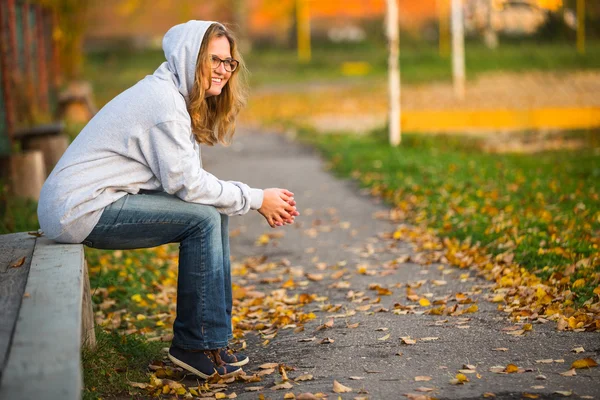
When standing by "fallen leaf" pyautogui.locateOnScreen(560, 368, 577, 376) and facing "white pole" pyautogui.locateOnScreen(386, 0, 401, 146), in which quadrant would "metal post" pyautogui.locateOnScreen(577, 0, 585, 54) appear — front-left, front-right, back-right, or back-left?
front-right

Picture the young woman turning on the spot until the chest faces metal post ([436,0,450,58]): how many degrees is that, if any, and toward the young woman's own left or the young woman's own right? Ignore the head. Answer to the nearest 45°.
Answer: approximately 90° to the young woman's own left

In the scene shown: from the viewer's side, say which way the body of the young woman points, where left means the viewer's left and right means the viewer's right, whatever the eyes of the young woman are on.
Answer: facing to the right of the viewer

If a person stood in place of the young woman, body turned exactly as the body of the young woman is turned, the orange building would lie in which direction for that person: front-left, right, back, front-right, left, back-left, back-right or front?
left

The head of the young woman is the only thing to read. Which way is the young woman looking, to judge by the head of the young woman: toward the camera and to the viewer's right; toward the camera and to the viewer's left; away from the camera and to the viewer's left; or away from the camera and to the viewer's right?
toward the camera and to the viewer's right

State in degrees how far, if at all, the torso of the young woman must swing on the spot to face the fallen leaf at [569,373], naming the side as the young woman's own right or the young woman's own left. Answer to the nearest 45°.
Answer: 0° — they already face it

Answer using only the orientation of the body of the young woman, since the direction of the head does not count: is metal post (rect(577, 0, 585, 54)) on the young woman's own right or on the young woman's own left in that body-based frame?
on the young woman's own left

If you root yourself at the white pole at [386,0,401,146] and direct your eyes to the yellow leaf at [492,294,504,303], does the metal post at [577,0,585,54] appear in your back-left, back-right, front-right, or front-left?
back-left

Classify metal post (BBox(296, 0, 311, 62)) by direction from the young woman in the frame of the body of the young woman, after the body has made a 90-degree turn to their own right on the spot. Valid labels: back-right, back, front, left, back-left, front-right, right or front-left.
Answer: back

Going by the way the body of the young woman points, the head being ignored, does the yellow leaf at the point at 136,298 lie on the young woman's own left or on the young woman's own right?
on the young woman's own left

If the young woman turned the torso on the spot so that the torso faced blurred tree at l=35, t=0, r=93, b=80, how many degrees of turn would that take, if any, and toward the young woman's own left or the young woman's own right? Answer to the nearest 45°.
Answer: approximately 90° to the young woman's own left

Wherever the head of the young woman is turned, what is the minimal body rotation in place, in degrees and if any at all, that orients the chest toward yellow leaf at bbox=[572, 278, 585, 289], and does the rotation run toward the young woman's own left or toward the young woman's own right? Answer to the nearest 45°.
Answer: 0° — they already face it
